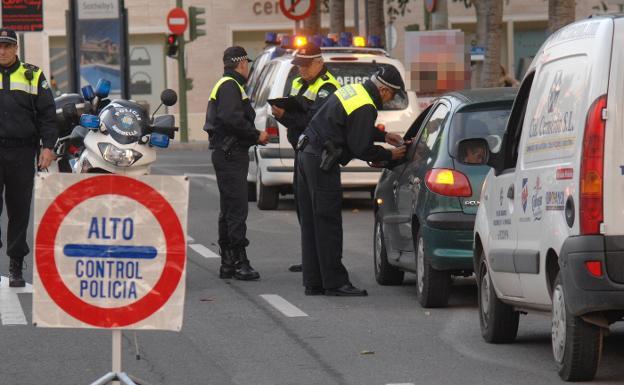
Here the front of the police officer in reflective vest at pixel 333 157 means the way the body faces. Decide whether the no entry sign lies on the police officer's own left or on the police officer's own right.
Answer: on the police officer's own left

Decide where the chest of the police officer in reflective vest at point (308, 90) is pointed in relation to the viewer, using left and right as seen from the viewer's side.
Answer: facing the viewer and to the left of the viewer

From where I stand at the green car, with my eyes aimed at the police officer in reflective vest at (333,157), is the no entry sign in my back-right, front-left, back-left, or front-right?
front-right

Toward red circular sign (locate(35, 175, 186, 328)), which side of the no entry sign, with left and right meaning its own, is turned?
front

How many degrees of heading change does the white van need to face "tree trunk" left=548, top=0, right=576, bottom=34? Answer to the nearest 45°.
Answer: approximately 45° to its right

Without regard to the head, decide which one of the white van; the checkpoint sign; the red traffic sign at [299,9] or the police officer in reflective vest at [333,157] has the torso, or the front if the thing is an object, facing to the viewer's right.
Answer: the police officer in reflective vest

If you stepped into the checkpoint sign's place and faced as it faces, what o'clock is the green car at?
The green car is roughly at 7 o'clock from the checkpoint sign.

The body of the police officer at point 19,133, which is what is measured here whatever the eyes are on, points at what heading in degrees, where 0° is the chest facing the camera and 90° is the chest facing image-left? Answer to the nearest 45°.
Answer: approximately 0°

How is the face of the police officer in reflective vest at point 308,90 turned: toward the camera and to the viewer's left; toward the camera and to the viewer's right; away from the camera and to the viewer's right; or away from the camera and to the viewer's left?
toward the camera and to the viewer's left

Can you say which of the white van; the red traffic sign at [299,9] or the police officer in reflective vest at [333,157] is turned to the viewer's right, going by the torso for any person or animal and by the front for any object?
the police officer in reflective vest

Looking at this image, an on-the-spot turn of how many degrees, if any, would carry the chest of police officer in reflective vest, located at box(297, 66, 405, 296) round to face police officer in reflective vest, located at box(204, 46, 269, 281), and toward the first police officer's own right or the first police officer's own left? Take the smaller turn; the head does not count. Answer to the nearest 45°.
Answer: approximately 135° to the first police officer's own left

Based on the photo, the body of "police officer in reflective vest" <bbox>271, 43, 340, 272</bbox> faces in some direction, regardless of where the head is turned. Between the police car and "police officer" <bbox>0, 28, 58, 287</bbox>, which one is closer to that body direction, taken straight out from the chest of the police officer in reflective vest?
the police officer

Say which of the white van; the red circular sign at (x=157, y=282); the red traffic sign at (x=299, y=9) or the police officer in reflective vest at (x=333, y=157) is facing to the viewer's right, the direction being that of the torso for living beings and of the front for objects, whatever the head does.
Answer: the police officer in reflective vest

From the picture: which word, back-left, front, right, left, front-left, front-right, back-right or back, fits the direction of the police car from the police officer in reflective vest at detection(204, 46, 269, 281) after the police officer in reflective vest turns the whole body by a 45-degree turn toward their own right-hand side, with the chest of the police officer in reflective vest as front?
back-left

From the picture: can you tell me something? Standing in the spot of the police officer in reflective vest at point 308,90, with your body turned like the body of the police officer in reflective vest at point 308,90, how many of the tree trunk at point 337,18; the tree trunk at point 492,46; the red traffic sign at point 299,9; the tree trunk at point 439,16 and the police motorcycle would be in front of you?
1

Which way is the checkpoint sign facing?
toward the camera

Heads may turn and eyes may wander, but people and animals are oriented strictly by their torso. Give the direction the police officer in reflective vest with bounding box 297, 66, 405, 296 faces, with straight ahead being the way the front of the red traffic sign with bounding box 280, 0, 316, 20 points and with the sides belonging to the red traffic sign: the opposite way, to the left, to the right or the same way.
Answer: to the left

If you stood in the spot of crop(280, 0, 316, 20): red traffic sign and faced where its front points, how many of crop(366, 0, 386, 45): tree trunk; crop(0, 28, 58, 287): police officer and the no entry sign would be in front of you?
1

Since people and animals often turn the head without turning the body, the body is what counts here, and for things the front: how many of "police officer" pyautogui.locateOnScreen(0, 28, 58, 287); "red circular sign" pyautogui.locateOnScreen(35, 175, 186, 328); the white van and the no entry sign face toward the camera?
3

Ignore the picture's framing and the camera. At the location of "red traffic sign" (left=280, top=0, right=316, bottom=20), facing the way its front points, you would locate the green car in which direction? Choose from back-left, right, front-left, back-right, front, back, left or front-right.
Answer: front

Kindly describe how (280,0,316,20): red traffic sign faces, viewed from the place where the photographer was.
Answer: facing the viewer
